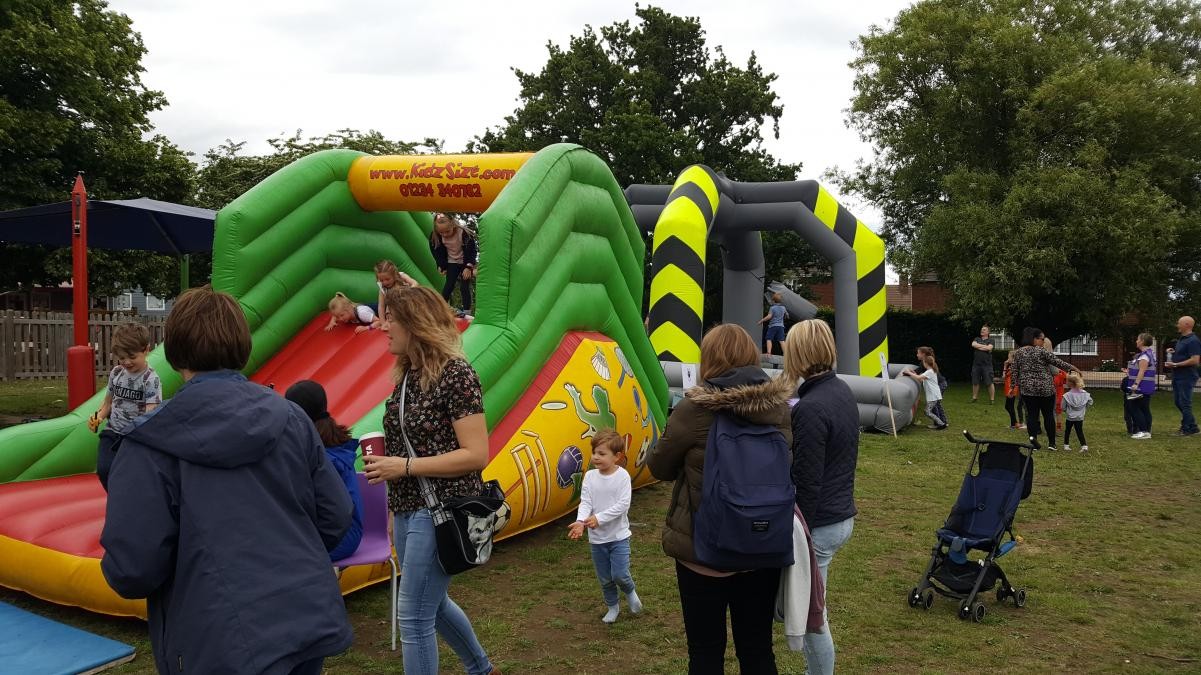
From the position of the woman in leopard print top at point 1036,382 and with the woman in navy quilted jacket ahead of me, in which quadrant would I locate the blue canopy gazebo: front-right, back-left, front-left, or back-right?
front-right

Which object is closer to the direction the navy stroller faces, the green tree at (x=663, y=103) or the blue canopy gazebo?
the blue canopy gazebo

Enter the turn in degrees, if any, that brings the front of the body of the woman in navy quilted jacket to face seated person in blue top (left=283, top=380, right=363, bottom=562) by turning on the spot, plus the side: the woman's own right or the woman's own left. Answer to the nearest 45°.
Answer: approximately 45° to the woman's own left

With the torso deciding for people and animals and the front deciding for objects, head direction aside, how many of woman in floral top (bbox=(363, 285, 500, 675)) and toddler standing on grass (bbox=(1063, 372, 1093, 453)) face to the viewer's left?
1

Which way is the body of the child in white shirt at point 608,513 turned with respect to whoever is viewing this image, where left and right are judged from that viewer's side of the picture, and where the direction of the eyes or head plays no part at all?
facing the viewer and to the left of the viewer

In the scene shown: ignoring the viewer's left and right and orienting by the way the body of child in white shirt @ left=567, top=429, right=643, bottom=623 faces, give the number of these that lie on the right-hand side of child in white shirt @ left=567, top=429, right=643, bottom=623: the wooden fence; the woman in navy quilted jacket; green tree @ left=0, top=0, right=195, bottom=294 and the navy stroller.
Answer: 2

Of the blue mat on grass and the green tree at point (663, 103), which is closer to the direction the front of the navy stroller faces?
the blue mat on grass

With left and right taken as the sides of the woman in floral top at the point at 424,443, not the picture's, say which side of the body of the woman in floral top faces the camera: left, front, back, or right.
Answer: left

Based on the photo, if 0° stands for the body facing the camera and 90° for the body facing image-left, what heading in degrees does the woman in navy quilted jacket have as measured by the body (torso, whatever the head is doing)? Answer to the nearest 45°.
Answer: approximately 135°

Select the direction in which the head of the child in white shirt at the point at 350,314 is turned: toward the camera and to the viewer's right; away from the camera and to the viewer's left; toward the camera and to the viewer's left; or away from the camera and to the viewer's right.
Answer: toward the camera and to the viewer's left

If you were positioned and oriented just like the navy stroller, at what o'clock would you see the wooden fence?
The wooden fence is roughly at 2 o'clock from the navy stroller.

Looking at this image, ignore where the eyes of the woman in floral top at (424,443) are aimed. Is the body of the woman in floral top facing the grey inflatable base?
no

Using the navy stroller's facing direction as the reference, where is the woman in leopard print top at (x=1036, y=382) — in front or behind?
behind
